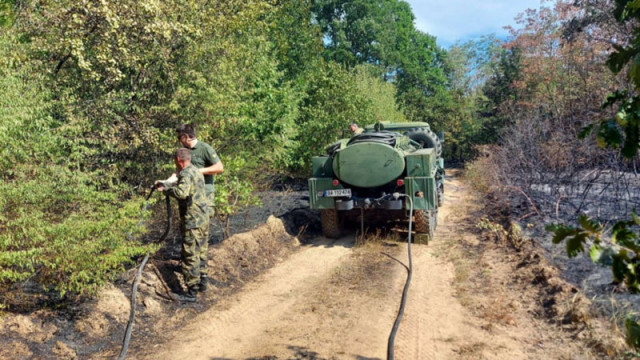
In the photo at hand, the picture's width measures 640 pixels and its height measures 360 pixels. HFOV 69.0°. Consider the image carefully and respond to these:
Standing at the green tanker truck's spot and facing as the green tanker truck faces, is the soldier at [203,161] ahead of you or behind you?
behind

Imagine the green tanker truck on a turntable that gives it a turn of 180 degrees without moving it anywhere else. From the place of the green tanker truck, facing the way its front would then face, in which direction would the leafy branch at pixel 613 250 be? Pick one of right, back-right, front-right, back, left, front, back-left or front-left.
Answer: front

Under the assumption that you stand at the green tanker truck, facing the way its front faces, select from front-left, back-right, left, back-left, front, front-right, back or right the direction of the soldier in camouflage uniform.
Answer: back-left

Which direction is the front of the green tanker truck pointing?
away from the camera
